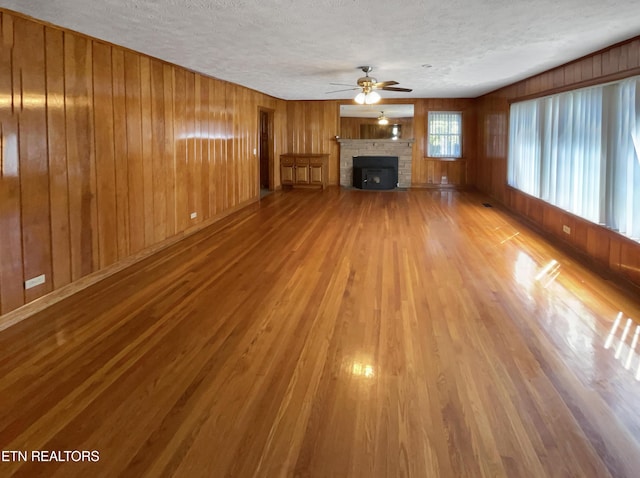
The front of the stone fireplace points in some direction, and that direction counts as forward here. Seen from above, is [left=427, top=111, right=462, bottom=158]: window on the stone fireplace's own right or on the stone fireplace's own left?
on the stone fireplace's own left

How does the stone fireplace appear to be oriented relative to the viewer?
toward the camera

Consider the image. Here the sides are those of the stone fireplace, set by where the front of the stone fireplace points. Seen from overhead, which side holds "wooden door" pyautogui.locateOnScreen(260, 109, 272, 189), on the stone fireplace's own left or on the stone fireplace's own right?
on the stone fireplace's own right

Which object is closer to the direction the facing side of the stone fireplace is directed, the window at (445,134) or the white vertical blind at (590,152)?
the white vertical blind

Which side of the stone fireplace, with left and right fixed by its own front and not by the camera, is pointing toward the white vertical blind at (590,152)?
front
